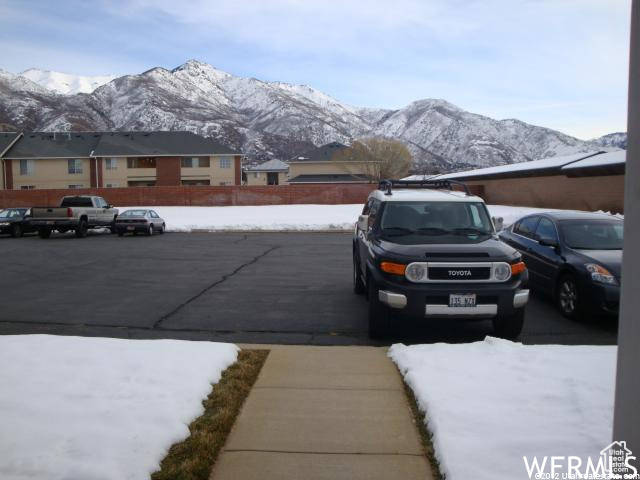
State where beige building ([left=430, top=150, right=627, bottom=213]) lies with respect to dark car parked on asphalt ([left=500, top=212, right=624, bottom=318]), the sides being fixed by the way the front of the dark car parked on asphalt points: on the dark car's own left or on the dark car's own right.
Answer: on the dark car's own left

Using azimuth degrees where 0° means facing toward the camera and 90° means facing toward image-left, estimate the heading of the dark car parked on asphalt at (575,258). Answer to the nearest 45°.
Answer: approximately 315°

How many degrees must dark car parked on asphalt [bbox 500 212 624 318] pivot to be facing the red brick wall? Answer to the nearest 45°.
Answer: approximately 180°

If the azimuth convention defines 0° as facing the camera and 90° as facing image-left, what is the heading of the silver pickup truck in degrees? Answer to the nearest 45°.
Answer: approximately 225°

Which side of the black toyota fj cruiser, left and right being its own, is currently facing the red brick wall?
back

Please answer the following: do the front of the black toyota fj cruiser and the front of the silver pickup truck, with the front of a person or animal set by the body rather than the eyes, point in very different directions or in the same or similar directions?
very different directions

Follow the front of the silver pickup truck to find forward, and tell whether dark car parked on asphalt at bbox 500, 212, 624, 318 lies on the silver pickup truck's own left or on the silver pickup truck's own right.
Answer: on the silver pickup truck's own right

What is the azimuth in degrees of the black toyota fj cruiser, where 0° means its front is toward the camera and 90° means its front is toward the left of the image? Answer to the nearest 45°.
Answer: approximately 0°

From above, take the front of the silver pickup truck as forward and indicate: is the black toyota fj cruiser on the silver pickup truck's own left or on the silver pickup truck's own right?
on the silver pickup truck's own right

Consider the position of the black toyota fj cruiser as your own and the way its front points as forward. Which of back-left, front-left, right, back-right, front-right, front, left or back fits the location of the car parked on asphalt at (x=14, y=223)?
back-right

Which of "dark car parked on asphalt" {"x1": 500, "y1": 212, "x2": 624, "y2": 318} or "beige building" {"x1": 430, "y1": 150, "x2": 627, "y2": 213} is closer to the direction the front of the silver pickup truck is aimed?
the beige building
